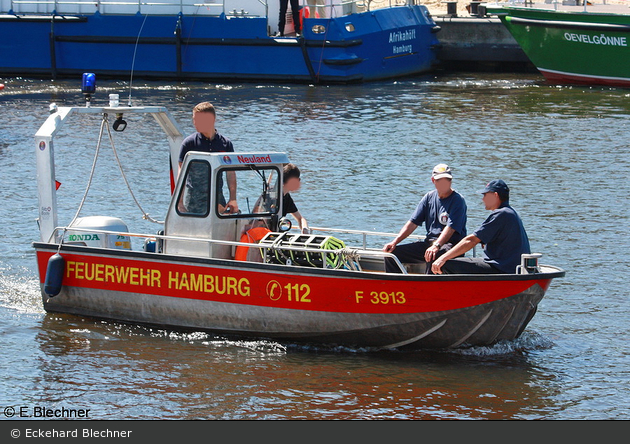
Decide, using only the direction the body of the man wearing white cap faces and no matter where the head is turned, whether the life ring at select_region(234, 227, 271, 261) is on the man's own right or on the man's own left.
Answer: on the man's own right

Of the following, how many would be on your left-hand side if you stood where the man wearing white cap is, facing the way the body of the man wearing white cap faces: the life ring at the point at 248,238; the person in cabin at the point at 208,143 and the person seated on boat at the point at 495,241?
1

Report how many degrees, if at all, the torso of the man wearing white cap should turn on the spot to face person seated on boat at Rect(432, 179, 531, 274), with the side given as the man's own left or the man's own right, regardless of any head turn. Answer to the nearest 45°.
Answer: approximately 90° to the man's own left

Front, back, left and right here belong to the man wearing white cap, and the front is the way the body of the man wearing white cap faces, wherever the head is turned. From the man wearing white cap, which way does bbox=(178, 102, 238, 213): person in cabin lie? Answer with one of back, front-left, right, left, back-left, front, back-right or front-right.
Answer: front-right

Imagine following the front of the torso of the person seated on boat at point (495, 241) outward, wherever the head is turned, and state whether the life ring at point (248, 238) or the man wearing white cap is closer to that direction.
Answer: the life ring

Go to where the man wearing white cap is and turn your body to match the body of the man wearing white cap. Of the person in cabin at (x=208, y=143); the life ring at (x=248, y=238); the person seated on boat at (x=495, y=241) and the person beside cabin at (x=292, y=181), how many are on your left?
1

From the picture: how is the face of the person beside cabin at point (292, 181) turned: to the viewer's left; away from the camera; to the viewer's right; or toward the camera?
to the viewer's right

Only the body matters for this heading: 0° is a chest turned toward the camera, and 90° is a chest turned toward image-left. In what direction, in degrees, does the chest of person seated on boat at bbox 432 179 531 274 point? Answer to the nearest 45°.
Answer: approximately 90°

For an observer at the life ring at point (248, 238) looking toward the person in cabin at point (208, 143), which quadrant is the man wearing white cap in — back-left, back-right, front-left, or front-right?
back-right

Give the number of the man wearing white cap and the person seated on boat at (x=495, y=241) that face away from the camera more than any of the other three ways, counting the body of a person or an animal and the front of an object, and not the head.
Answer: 0

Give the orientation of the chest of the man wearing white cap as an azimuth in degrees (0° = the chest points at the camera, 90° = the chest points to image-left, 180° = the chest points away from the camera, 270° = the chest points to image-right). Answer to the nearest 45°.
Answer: approximately 45°

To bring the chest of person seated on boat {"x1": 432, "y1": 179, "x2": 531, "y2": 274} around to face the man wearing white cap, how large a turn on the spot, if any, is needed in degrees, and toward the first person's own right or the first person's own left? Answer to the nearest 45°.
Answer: approximately 45° to the first person's own right

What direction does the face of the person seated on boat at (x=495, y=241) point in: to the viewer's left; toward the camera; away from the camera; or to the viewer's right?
to the viewer's left
